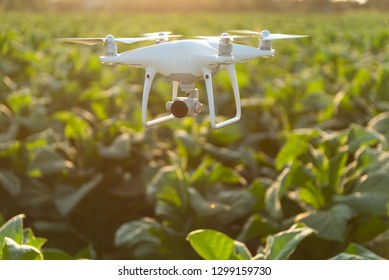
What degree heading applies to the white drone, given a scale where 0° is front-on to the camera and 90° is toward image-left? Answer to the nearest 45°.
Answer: approximately 45°

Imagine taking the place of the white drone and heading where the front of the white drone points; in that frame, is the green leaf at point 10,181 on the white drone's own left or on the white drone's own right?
on the white drone's own right
